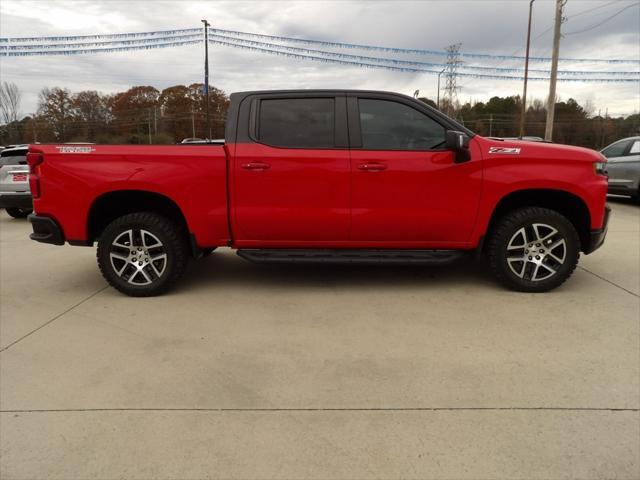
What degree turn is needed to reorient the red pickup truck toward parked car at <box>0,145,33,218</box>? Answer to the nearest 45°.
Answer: approximately 135° to its left

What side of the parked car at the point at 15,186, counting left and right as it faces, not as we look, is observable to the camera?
back

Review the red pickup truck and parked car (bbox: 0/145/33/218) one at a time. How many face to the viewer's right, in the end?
1

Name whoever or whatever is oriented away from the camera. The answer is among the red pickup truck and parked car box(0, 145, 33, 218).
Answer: the parked car

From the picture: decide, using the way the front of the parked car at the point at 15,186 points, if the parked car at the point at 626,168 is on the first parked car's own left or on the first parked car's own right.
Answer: on the first parked car's own right

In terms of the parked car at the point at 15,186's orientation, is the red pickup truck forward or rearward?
rearward

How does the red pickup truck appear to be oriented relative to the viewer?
to the viewer's right

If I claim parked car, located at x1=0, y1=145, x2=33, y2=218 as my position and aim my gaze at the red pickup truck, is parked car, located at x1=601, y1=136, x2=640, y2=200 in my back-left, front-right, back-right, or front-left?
front-left
